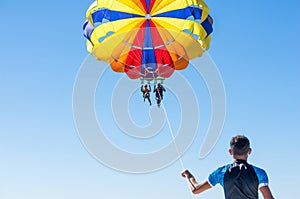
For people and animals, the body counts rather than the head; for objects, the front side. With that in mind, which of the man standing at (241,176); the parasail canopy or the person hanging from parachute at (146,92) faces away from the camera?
the man standing

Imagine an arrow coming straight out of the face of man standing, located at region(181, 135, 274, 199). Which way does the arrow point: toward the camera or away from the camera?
away from the camera

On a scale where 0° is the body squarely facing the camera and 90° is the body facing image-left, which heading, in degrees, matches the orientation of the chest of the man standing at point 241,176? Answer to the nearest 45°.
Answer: approximately 180°
